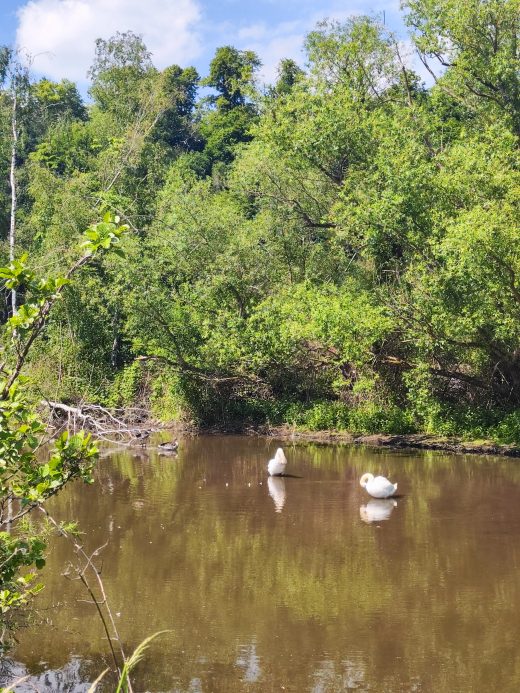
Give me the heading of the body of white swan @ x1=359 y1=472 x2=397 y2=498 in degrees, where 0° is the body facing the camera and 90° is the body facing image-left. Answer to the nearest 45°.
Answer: approximately 90°

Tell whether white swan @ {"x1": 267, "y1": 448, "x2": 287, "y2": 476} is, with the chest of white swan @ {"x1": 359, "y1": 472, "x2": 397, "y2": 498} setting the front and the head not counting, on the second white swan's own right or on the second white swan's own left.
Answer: on the second white swan's own right
